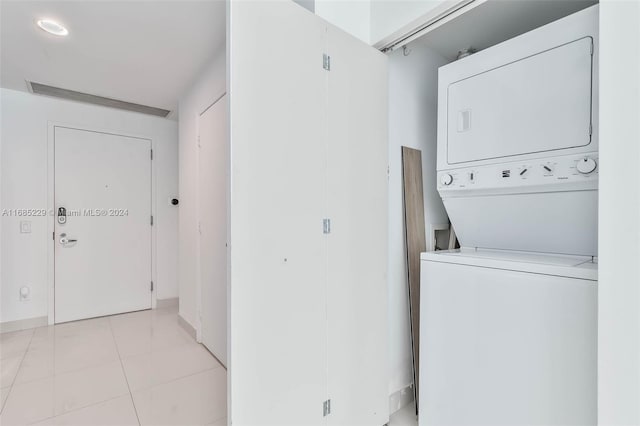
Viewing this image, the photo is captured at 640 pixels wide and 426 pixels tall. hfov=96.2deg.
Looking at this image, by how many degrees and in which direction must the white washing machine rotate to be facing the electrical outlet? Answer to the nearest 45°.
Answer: approximately 90° to its right

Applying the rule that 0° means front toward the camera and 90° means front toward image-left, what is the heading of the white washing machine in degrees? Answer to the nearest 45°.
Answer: approximately 0°

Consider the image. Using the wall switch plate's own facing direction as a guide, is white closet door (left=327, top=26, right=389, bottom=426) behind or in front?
in front

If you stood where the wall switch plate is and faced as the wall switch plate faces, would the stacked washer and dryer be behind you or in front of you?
in front

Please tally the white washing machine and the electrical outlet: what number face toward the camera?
2

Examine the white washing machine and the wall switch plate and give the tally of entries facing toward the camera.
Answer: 2

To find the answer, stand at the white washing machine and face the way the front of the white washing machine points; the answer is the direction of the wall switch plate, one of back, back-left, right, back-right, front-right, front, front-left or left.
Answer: right

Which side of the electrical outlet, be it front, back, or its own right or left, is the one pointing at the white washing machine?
front

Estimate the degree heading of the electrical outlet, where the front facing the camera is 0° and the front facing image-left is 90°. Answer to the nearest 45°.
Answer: approximately 0°
